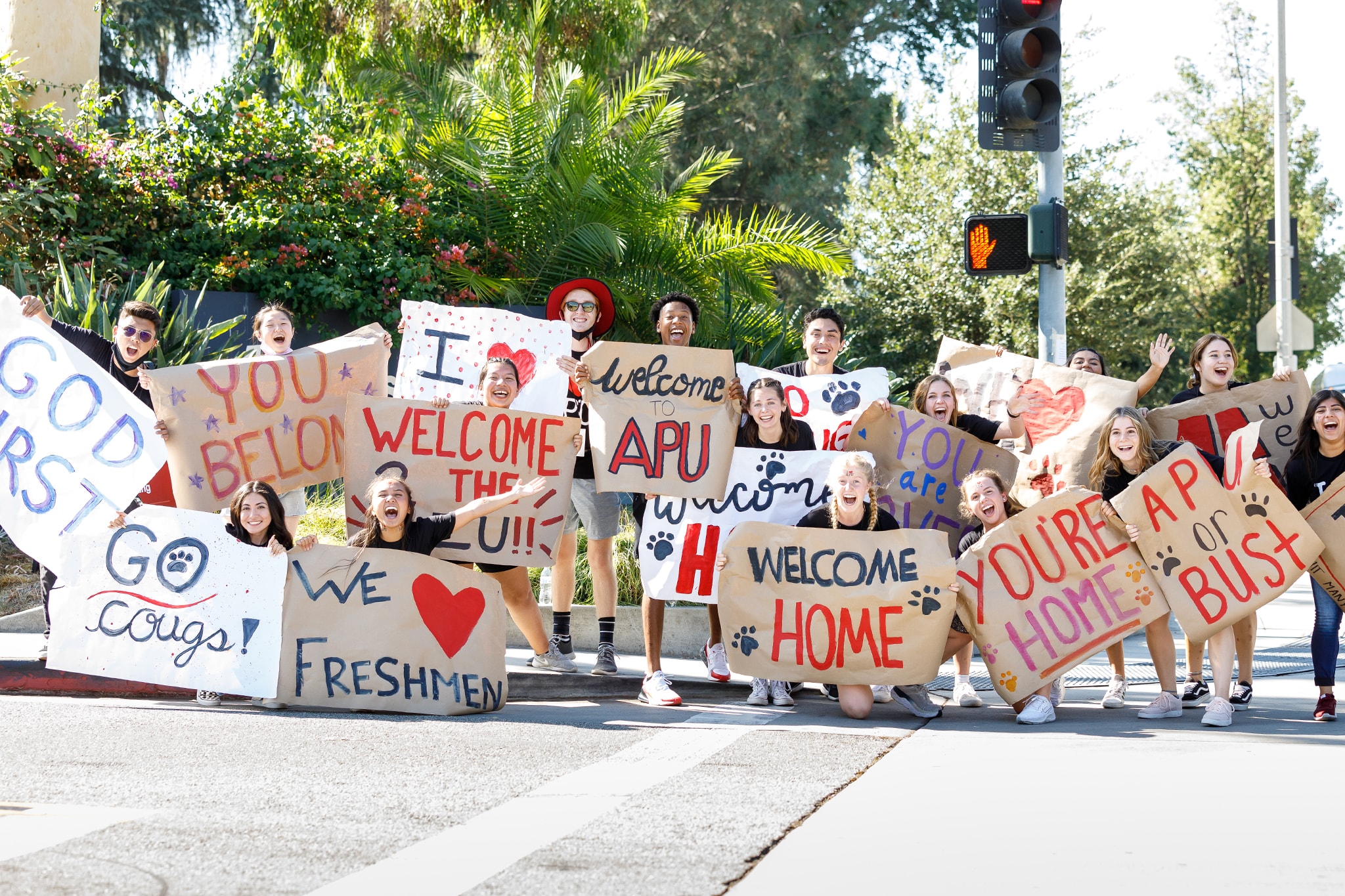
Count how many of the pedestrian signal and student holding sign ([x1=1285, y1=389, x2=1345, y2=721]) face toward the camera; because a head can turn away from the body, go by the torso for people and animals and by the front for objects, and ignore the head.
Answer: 2

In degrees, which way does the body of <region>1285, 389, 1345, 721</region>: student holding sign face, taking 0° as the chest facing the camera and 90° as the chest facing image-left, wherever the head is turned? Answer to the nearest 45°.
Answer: approximately 0°

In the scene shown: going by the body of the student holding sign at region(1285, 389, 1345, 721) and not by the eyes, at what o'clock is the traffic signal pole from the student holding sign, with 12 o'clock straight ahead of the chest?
The traffic signal pole is roughly at 4 o'clock from the student holding sign.

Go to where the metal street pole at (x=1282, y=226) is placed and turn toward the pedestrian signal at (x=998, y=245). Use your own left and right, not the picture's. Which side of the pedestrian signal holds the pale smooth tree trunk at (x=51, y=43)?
right

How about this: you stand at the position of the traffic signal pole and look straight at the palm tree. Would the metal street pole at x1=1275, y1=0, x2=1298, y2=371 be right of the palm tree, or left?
right

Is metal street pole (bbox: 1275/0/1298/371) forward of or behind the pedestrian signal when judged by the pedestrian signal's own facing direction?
behind
